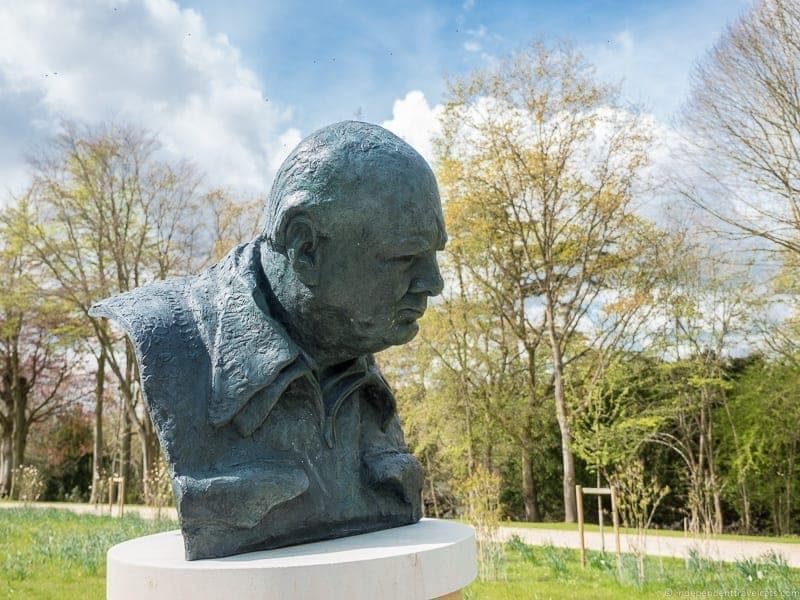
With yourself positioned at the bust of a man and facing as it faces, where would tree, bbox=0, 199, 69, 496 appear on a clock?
The tree is roughly at 7 o'clock from the bust of a man.

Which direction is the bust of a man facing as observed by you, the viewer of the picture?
facing the viewer and to the right of the viewer
